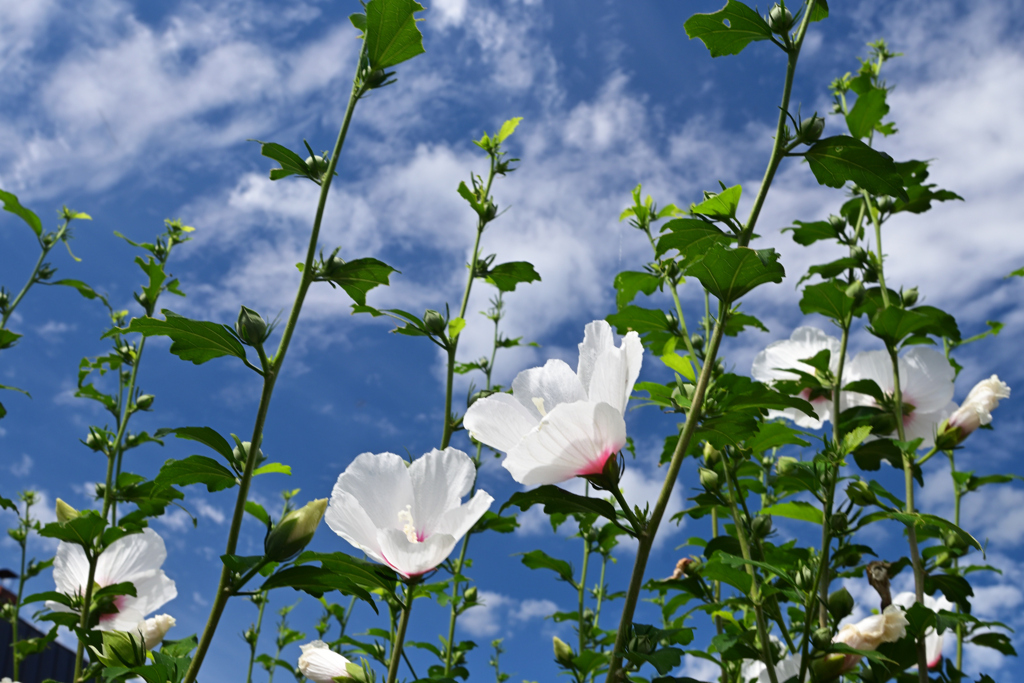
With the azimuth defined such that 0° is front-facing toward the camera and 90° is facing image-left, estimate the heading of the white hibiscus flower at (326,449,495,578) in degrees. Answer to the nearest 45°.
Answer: approximately 0°

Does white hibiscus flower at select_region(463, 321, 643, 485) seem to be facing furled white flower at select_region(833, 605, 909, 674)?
no
